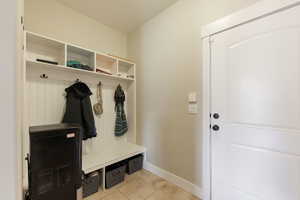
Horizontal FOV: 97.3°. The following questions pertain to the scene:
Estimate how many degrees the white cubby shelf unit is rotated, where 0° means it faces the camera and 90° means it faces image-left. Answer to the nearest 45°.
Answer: approximately 315°
